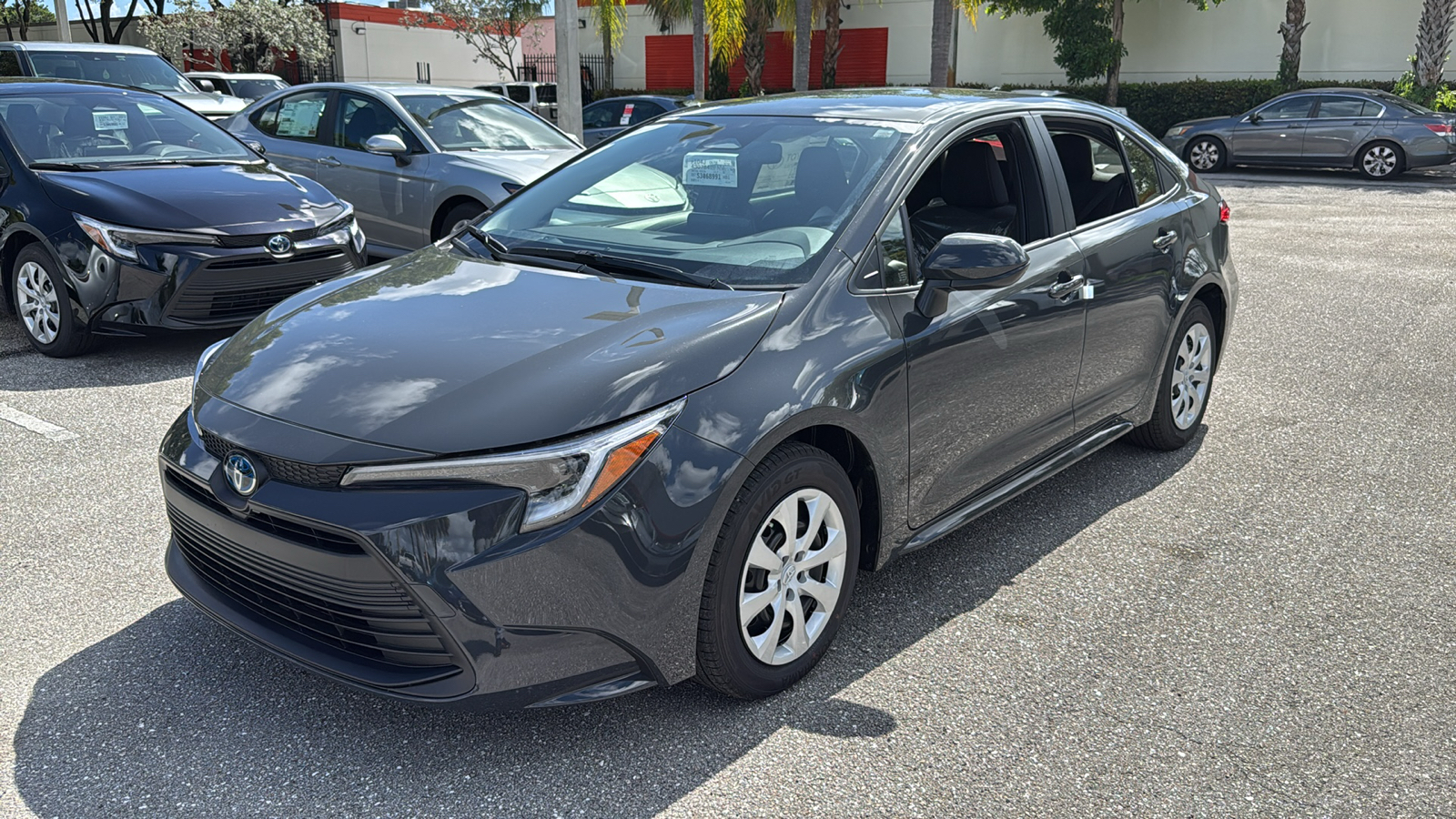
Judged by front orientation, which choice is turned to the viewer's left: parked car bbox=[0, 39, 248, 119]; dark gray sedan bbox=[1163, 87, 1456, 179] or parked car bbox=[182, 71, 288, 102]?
the dark gray sedan

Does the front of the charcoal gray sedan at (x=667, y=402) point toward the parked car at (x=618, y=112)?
no

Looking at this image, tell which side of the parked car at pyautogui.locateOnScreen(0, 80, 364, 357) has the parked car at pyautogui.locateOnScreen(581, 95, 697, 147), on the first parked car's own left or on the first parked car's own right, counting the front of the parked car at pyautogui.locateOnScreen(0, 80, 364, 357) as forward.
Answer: on the first parked car's own left

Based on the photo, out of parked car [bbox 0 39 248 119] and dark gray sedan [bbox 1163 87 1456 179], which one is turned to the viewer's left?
the dark gray sedan

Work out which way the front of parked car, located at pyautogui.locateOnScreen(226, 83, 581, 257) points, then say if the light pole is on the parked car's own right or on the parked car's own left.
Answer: on the parked car's own left

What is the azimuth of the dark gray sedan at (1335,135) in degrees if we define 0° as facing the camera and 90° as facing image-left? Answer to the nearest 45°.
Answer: approximately 90°

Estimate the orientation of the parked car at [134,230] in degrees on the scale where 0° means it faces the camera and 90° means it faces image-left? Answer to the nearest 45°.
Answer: approximately 315°

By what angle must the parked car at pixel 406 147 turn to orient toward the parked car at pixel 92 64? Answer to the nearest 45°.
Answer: approximately 180°

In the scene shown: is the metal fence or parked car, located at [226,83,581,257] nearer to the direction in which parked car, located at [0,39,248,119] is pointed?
the parked car

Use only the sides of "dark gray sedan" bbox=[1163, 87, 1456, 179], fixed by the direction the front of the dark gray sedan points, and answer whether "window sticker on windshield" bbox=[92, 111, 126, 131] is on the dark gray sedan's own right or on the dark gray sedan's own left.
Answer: on the dark gray sedan's own left

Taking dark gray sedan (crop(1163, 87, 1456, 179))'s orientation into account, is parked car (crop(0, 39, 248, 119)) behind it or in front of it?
in front

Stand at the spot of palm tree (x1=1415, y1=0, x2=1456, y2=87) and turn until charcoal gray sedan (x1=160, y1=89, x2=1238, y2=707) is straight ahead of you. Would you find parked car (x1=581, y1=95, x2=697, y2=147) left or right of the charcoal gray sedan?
right

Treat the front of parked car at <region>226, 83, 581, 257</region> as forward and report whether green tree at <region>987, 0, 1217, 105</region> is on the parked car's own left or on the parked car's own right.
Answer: on the parked car's own left

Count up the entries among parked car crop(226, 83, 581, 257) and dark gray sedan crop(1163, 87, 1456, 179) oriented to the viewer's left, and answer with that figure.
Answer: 1

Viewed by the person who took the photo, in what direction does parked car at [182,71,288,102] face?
facing the viewer and to the right of the viewer

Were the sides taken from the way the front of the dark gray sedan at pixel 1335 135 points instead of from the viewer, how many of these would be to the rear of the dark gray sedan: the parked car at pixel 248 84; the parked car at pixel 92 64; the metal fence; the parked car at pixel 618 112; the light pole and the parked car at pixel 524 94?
0
